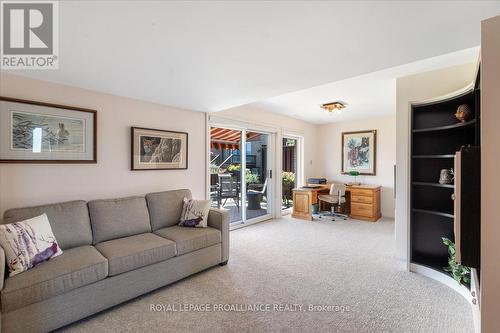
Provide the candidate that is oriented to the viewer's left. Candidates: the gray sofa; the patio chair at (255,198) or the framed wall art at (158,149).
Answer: the patio chair

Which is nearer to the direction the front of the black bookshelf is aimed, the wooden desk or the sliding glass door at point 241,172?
the sliding glass door

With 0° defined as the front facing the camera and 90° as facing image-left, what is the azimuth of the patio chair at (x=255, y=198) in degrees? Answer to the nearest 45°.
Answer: approximately 90°

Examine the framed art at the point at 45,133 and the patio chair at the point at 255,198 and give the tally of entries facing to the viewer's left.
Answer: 1

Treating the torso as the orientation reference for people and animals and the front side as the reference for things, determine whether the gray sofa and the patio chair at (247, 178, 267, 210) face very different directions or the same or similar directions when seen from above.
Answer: very different directions

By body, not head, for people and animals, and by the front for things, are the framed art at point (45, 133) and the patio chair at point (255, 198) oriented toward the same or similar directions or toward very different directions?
very different directions

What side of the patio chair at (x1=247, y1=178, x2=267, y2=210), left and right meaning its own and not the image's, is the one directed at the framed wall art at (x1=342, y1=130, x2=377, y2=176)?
back

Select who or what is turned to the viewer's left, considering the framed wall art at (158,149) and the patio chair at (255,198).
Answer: the patio chair

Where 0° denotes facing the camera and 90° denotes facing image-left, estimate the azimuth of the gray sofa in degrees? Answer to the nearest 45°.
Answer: approximately 315°

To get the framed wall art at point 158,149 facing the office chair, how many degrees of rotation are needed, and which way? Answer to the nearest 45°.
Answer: approximately 45° to its left
